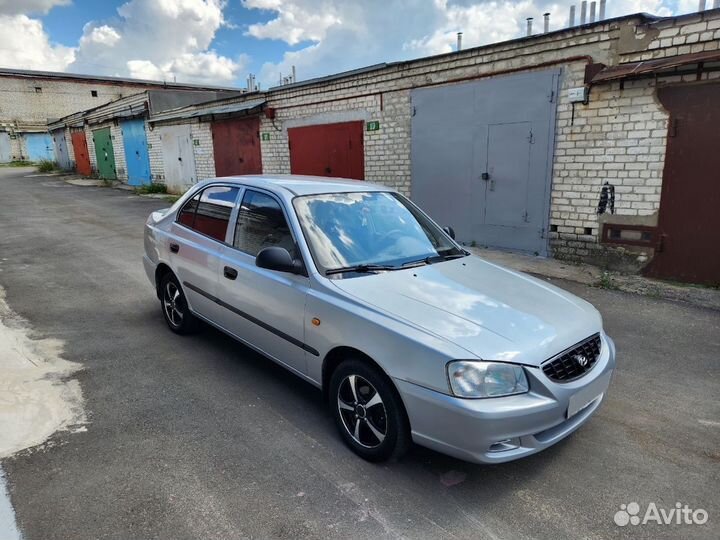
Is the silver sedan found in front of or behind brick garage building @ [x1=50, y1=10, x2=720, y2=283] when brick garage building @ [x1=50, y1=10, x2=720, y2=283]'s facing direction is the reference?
in front

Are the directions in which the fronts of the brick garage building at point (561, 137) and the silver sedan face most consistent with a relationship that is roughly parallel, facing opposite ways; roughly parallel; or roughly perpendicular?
roughly perpendicular

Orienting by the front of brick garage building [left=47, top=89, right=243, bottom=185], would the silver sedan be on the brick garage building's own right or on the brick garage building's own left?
on the brick garage building's own left

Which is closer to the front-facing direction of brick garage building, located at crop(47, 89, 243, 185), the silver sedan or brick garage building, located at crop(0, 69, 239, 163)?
the silver sedan

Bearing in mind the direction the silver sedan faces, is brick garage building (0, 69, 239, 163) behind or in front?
behind

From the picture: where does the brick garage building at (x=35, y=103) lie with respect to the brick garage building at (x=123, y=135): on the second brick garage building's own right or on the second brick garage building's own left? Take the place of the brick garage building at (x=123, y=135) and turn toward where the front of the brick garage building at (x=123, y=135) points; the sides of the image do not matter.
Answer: on the second brick garage building's own right

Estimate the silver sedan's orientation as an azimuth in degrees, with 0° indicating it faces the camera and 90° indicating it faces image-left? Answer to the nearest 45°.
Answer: approximately 315°

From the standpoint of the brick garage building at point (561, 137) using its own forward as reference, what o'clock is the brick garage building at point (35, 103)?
the brick garage building at point (35, 103) is roughly at 3 o'clock from the brick garage building at point (561, 137).

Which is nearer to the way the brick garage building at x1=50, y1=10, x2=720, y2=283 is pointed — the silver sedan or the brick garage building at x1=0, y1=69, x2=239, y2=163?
the silver sedan

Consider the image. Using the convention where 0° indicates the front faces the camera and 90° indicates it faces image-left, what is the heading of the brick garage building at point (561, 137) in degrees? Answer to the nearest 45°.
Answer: approximately 45°

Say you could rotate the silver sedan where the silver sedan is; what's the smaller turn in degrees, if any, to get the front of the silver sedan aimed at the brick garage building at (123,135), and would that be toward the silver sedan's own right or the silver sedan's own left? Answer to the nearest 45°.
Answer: approximately 180°
